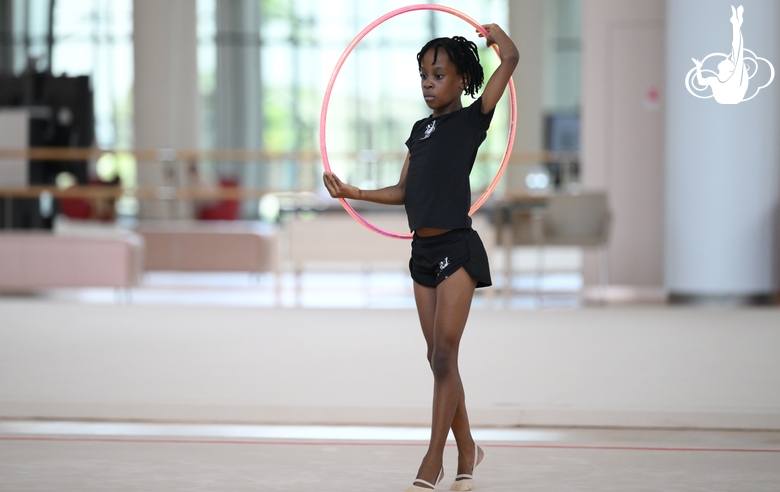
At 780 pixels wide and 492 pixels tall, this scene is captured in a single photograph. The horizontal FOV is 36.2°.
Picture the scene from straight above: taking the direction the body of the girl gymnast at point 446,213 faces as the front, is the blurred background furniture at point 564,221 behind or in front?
behind

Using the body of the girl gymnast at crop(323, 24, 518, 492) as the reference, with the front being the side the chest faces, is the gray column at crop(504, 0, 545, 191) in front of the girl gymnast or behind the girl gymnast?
behind

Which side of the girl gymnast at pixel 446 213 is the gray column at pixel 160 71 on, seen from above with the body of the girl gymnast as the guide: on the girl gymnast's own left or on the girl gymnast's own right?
on the girl gymnast's own right

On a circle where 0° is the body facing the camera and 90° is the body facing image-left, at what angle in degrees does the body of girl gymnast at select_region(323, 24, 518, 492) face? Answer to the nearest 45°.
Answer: approximately 45°

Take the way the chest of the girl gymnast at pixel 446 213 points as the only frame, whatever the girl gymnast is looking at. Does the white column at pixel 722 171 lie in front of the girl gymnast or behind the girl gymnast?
behind

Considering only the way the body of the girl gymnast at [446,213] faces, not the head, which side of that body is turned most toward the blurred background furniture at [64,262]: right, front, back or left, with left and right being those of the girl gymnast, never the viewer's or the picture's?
right

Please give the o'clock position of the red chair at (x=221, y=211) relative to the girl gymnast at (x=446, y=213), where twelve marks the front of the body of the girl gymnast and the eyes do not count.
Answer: The red chair is roughly at 4 o'clock from the girl gymnast.
